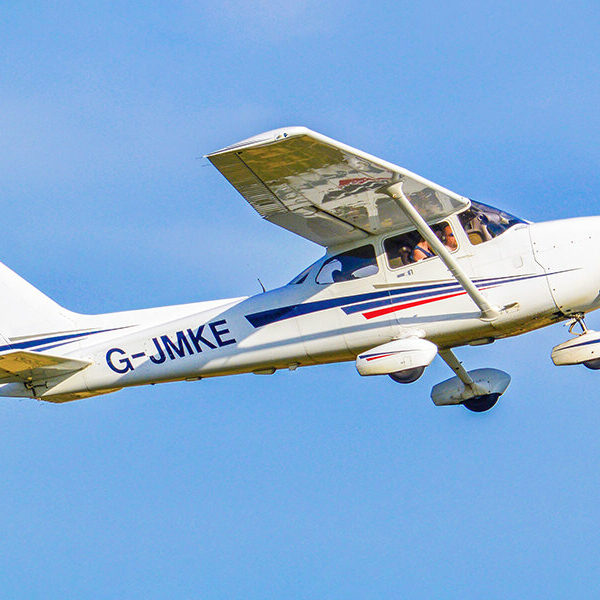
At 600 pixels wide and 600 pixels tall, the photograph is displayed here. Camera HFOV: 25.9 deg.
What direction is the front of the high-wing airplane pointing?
to the viewer's right
